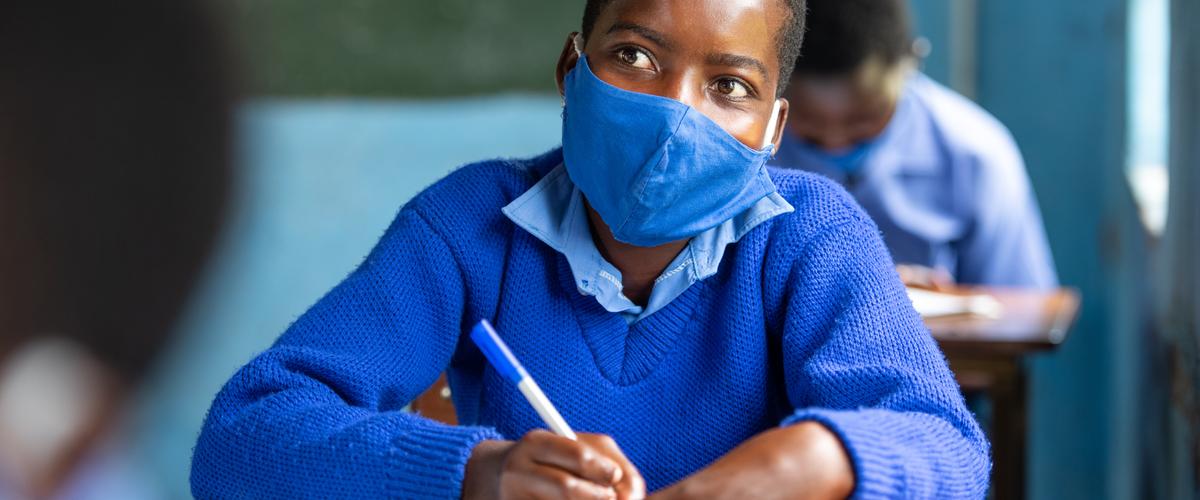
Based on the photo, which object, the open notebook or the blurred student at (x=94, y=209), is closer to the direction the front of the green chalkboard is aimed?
the blurred student

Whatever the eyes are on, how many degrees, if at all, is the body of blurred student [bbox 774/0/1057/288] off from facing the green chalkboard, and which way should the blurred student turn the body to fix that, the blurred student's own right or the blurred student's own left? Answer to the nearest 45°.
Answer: approximately 45° to the blurred student's own right

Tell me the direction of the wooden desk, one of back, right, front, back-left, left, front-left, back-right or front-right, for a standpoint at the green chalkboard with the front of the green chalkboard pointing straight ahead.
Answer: front-left

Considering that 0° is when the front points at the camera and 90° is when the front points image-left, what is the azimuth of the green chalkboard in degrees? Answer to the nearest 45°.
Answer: approximately 0°

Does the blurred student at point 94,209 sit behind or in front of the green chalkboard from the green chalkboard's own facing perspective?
in front

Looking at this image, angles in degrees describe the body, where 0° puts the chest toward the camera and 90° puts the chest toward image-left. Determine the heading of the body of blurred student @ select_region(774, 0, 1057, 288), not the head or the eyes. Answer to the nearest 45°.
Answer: approximately 45°

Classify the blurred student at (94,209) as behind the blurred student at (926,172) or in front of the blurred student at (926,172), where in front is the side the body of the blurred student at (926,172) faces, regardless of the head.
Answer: in front

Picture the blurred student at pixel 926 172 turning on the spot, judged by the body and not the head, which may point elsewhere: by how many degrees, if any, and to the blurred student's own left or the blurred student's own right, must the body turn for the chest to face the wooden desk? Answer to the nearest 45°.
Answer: approximately 45° to the blurred student's own left

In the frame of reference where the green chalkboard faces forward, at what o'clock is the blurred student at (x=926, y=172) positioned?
The blurred student is roughly at 10 o'clock from the green chalkboard.
